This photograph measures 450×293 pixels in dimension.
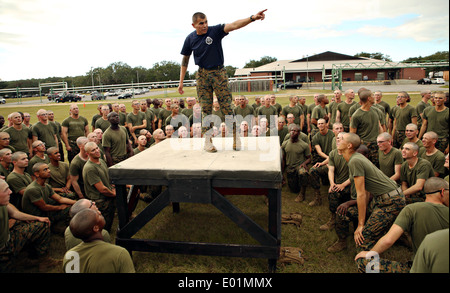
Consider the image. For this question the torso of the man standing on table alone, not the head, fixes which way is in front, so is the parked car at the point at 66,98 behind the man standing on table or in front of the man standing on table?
behind

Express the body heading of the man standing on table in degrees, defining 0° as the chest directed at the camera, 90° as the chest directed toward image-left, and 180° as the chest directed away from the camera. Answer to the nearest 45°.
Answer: approximately 0°

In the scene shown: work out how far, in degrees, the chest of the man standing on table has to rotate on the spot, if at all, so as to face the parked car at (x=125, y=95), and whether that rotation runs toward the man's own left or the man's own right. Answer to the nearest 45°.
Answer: approximately 180°
